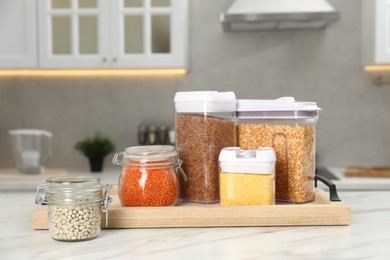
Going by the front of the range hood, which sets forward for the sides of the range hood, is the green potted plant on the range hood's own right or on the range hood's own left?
on the range hood's own right

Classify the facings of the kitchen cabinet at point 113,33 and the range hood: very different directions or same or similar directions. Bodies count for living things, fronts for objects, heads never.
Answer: same or similar directions

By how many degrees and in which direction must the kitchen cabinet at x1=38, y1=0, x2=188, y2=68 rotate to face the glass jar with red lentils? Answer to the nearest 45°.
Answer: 0° — it already faces it

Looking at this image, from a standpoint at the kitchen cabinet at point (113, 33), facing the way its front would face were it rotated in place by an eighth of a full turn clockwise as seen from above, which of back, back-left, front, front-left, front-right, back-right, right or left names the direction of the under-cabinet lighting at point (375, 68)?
back-left

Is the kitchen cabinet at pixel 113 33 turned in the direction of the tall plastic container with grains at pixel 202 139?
yes

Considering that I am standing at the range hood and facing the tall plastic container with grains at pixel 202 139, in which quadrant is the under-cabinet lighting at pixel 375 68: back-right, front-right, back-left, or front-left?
back-left

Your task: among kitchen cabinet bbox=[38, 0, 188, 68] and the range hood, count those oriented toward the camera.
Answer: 2

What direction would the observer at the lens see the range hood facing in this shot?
facing the viewer

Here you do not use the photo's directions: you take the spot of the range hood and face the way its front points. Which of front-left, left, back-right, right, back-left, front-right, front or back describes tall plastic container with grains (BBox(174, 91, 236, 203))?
front

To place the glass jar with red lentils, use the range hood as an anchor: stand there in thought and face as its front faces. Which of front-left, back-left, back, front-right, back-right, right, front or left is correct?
front

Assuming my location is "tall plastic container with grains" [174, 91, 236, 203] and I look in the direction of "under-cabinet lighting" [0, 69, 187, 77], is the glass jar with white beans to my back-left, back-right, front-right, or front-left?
back-left

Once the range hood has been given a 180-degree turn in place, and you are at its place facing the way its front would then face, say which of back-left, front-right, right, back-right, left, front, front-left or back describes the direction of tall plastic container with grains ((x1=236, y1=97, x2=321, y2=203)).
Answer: back

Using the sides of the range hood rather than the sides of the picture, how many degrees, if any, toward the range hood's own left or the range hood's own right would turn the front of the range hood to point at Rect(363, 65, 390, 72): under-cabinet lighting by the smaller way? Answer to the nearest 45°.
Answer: approximately 135° to the range hood's own left

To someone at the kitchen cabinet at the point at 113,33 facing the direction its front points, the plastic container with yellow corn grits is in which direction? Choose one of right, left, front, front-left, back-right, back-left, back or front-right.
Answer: front

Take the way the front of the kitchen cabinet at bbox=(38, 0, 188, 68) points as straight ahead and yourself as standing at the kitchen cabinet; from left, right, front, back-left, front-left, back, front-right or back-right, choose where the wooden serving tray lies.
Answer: front

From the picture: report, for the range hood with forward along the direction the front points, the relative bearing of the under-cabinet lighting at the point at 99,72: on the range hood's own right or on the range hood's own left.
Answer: on the range hood's own right
